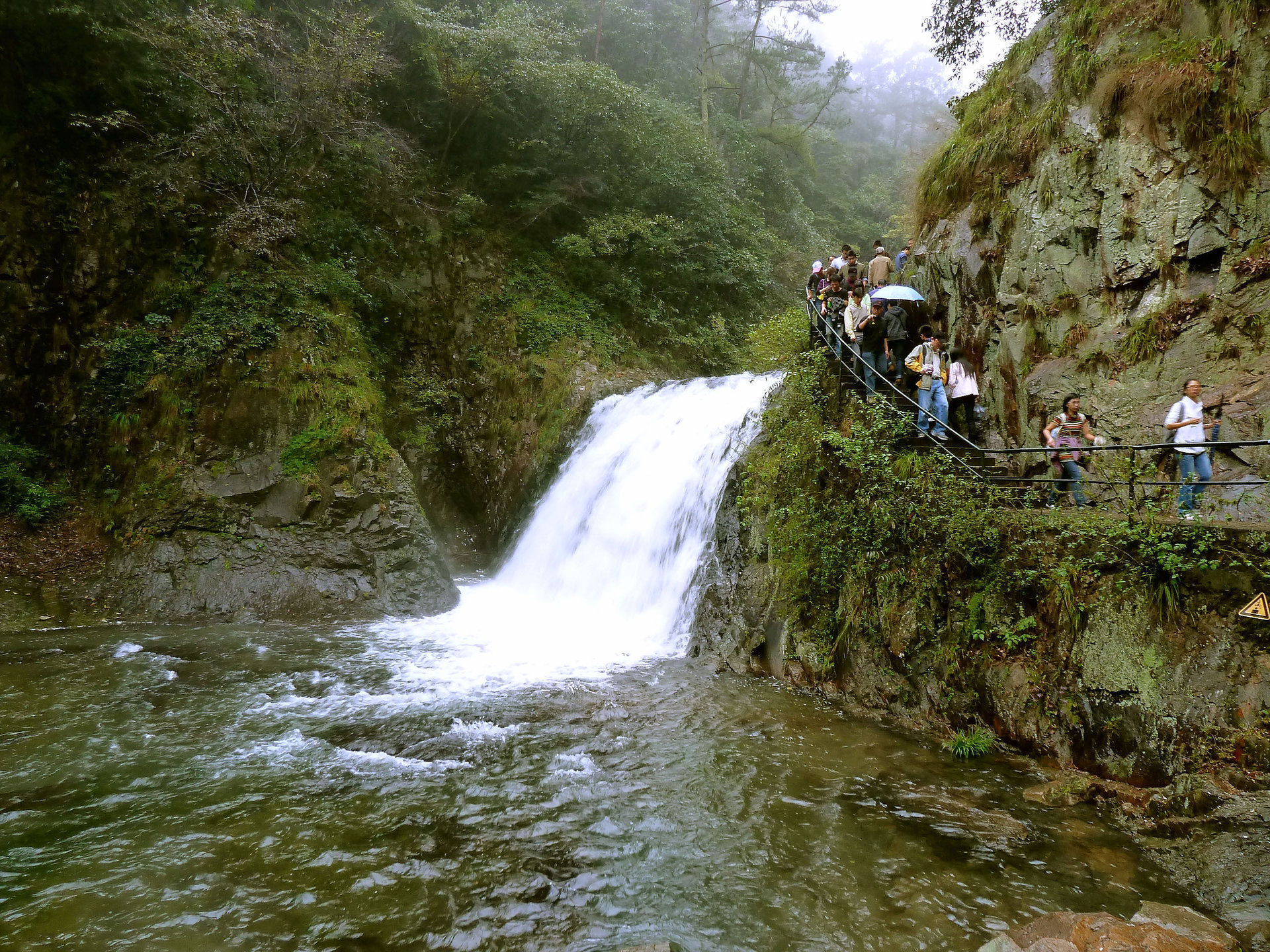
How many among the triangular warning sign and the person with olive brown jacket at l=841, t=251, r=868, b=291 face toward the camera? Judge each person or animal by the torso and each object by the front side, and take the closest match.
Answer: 2

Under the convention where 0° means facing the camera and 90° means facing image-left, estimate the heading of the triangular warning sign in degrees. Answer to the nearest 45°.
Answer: approximately 0°

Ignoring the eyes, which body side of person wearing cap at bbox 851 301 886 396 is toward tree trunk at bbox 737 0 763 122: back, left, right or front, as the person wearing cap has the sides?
back

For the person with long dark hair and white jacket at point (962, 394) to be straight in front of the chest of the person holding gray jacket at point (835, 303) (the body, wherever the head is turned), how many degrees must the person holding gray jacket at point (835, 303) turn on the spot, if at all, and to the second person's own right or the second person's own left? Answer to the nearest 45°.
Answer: approximately 45° to the second person's own left

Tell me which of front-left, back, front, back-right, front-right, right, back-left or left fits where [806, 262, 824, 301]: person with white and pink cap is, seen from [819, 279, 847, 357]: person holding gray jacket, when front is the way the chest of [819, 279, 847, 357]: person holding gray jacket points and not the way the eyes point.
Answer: back
